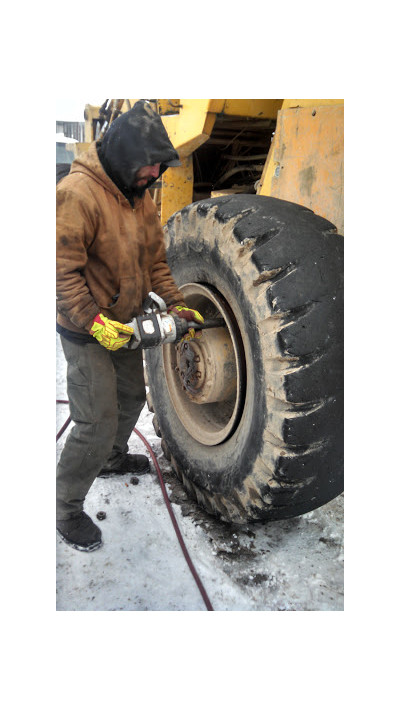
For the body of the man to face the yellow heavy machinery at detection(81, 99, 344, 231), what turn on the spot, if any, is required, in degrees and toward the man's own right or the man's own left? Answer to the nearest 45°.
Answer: approximately 45° to the man's own left

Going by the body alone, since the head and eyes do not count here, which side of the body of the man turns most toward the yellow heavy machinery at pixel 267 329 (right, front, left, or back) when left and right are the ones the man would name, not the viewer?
front

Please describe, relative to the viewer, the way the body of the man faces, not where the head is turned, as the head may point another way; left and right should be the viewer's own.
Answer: facing the viewer and to the right of the viewer
